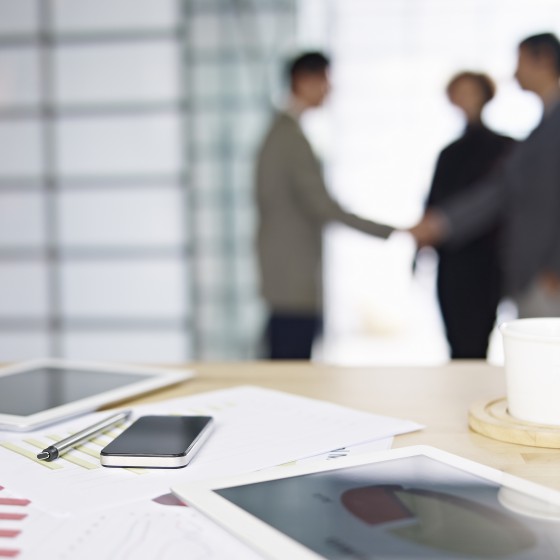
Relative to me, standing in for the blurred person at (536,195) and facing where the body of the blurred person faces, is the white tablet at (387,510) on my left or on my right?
on my left

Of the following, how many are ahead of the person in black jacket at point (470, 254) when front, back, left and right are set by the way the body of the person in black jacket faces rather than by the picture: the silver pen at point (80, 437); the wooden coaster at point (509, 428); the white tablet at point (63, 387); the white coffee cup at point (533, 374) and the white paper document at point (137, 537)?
5

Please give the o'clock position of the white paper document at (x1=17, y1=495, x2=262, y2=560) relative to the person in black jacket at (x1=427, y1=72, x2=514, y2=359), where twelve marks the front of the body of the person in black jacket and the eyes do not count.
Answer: The white paper document is roughly at 12 o'clock from the person in black jacket.

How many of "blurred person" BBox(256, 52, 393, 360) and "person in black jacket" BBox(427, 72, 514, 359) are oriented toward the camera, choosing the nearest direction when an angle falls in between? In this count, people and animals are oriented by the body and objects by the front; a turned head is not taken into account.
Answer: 1

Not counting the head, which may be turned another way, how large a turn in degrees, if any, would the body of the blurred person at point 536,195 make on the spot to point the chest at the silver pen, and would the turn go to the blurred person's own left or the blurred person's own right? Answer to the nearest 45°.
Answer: approximately 90° to the blurred person's own left

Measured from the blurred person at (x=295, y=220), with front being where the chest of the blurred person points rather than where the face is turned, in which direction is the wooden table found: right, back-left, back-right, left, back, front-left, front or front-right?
right

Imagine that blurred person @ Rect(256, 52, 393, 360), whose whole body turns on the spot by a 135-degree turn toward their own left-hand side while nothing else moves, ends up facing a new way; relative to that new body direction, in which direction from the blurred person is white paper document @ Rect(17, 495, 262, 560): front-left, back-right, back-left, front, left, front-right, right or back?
back-left

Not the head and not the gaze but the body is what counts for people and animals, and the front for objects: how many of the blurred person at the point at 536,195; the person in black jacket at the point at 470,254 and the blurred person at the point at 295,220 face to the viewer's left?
1

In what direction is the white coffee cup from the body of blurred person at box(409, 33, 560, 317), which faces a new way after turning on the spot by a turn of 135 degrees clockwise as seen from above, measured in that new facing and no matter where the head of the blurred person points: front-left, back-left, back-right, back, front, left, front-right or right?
back-right

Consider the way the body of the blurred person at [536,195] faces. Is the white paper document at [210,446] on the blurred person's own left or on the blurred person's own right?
on the blurred person's own left

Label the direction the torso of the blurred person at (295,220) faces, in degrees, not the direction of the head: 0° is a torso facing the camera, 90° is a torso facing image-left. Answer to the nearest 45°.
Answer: approximately 270°

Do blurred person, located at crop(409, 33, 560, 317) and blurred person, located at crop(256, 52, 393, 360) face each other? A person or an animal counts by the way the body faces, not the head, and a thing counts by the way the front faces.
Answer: yes

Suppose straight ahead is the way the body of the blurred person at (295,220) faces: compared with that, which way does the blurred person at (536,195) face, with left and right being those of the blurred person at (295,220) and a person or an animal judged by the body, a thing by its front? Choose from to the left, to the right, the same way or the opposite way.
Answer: the opposite way

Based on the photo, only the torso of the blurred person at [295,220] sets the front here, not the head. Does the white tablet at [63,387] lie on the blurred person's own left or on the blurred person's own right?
on the blurred person's own right

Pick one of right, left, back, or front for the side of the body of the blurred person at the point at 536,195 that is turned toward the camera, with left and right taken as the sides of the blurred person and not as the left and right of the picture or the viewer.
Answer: left

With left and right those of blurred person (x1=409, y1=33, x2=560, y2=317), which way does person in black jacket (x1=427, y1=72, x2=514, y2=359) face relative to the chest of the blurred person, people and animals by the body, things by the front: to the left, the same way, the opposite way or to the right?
to the left

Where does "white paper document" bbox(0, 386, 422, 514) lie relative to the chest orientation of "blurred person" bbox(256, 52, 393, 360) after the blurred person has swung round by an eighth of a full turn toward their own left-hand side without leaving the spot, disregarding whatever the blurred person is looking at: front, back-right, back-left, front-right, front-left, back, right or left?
back-right

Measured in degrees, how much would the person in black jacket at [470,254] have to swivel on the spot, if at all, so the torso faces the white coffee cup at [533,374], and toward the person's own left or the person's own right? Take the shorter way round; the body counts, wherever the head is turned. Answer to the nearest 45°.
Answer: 0° — they already face it

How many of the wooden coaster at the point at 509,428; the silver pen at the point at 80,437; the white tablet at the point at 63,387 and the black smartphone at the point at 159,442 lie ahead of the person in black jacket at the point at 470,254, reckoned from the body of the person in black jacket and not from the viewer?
4
